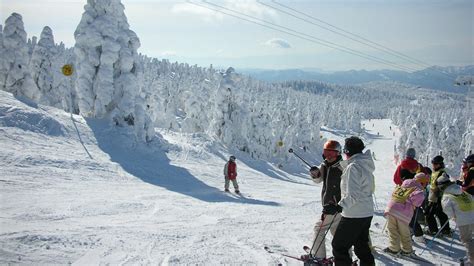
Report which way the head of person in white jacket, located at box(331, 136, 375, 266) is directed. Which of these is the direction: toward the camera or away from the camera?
away from the camera

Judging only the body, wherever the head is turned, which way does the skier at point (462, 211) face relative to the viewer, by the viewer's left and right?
facing to the left of the viewer

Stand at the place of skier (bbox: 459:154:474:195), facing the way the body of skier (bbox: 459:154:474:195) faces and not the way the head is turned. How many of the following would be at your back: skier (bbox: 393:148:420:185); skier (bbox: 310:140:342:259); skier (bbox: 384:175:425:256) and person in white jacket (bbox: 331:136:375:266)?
0

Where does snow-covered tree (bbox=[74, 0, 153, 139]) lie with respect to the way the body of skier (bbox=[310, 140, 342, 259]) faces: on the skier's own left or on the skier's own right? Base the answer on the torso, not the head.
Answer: on the skier's own right

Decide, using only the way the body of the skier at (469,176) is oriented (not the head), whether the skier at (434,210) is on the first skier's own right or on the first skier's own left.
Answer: on the first skier's own right

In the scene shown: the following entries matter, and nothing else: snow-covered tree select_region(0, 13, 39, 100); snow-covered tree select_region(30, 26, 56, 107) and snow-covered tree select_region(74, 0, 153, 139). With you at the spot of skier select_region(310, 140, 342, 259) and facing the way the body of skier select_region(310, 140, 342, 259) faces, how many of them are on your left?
0

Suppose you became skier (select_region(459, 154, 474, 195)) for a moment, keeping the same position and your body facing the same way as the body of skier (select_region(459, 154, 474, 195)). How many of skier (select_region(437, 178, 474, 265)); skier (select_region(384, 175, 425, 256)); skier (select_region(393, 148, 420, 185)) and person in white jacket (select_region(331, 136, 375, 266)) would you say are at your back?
0

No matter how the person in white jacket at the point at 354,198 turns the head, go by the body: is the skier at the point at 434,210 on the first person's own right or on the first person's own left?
on the first person's own right

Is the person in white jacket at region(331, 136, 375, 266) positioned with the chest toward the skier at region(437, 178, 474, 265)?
no
